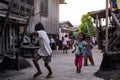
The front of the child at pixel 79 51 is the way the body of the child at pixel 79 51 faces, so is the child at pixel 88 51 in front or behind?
behind

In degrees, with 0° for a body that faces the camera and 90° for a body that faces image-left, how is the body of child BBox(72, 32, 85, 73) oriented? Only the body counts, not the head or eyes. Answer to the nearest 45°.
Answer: approximately 45°
